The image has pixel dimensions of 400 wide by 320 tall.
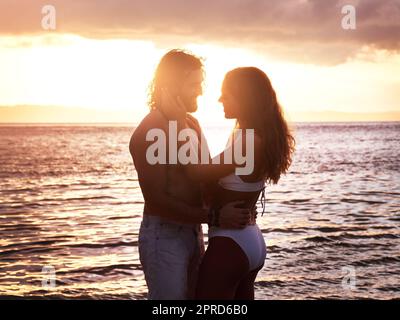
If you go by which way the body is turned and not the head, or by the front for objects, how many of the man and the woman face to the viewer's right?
1

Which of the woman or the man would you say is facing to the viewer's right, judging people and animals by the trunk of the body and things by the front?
the man

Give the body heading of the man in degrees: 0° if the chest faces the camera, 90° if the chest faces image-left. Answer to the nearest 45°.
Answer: approximately 270°

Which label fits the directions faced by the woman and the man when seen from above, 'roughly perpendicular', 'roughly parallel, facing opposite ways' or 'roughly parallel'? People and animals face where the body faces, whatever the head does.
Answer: roughly parallel, facing opposite ways

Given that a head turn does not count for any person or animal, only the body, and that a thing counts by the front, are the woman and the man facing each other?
yes

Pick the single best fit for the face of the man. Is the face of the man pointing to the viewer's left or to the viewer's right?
to the viewer's right

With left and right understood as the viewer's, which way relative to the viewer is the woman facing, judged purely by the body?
facing to the left of the viewer

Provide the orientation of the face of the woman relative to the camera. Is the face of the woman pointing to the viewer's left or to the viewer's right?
to the viewer's left
